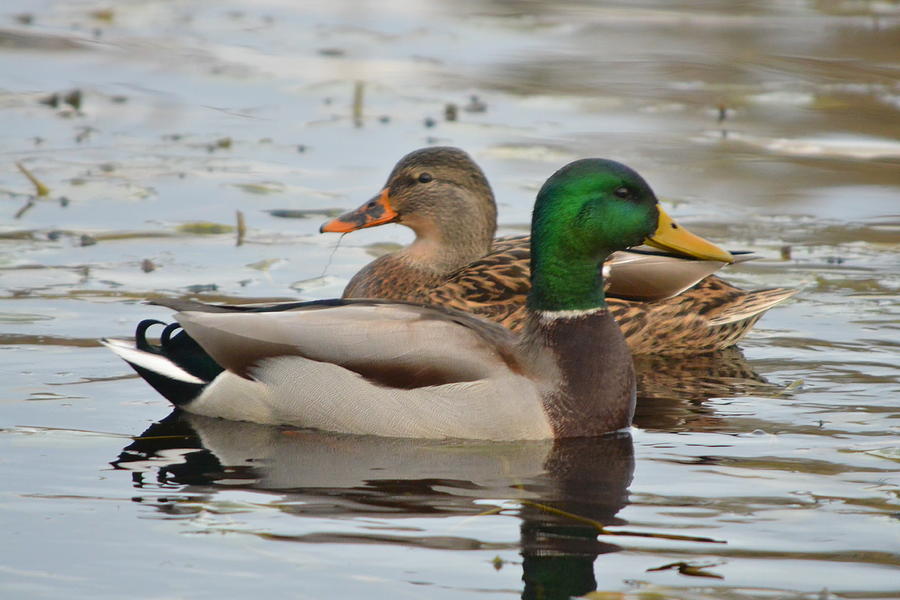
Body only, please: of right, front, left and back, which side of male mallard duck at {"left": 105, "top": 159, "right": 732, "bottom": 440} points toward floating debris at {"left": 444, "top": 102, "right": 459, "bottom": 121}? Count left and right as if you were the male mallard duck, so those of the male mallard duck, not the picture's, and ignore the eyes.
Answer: left

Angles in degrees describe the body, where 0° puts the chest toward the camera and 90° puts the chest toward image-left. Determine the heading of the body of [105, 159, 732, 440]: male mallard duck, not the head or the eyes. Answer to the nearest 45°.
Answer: approximately 270°

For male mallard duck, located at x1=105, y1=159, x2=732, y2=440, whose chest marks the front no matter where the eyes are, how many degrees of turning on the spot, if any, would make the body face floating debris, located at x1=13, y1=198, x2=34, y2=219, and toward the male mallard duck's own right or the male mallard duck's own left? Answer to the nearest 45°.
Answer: approximately 135° to the male mallard duck's own left

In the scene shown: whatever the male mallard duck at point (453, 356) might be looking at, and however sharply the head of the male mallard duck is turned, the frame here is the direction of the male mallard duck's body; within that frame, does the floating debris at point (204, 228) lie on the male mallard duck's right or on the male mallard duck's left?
on the male mallard duck's left

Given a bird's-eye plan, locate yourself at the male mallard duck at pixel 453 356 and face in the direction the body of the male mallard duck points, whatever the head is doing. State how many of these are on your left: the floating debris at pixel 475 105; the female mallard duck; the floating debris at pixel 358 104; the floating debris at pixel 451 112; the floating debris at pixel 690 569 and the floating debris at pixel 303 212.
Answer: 5
